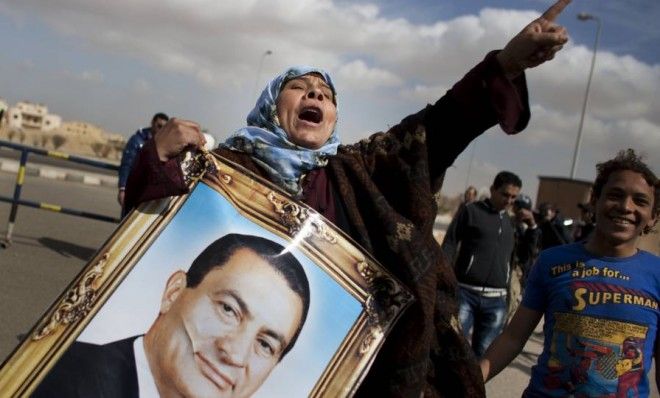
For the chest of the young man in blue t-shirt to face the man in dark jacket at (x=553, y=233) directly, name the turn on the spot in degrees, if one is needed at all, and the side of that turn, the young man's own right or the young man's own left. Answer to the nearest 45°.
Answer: approximately 180°

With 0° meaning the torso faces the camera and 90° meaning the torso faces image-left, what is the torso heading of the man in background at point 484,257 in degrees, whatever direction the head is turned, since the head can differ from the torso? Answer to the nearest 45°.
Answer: approximately 315°

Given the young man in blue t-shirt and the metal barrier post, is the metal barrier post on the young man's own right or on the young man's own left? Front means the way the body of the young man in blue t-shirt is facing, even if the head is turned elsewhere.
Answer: on the young man's own right

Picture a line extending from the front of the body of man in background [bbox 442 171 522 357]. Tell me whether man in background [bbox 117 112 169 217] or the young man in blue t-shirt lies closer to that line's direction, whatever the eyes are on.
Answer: the young man in blue t-shirt

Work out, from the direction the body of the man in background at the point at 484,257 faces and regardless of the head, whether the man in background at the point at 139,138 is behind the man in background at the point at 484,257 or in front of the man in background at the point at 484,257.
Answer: behind

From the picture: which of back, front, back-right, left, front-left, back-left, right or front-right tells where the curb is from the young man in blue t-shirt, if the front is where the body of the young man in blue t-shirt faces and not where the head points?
back-right

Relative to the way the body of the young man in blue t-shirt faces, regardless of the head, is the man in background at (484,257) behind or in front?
behind

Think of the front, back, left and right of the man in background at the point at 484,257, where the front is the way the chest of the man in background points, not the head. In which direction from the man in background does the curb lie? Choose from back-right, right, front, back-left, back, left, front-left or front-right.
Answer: back

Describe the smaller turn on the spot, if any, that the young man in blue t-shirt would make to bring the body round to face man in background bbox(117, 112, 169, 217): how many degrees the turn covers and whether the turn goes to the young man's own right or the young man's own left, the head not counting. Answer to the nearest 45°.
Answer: approximately 135° to the young man's own right
